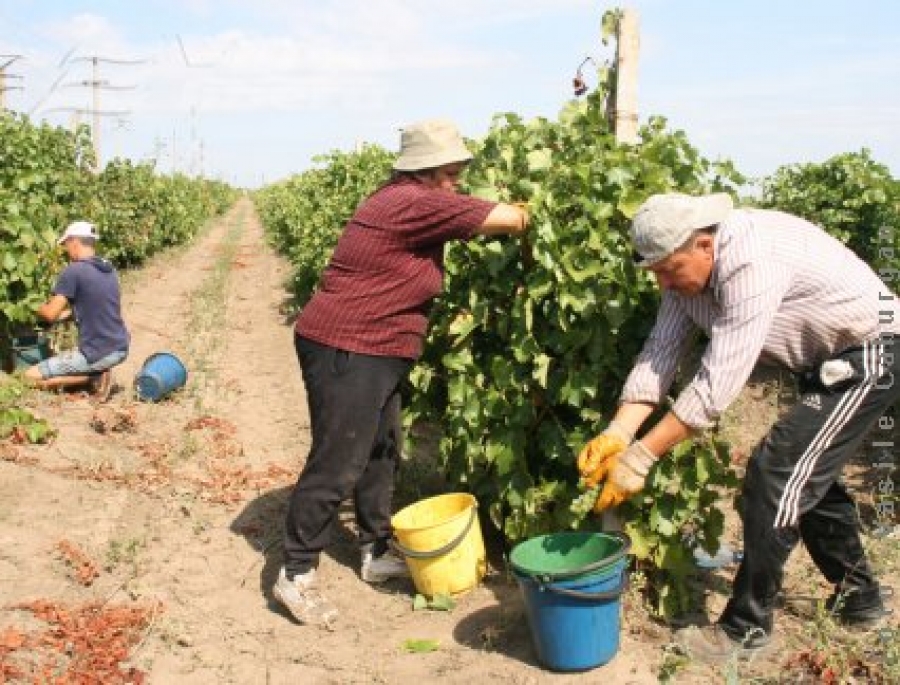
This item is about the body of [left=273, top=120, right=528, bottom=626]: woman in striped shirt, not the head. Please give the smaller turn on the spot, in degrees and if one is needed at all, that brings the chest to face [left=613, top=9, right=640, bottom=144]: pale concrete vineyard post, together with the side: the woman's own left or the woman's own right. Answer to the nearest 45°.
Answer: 0° — they already face it

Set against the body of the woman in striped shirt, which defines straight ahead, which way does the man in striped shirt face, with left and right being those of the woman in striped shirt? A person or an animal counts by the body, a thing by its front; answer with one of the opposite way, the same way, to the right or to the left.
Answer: the opposite way

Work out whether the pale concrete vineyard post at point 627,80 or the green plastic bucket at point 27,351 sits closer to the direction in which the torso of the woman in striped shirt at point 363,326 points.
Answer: the pale concrete vineyard post

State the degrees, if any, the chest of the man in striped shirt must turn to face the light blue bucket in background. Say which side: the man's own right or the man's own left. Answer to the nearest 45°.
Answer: approximately 45° to the man's own right

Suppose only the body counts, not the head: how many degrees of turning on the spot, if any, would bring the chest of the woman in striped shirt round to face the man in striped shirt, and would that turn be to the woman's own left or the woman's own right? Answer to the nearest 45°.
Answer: approximately 45° to the woman's own right

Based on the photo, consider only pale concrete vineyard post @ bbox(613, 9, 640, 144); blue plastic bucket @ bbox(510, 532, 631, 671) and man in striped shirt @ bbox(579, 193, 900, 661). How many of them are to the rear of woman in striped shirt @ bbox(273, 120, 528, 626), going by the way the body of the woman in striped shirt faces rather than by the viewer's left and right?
0

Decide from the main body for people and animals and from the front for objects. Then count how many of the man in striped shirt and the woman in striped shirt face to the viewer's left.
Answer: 1

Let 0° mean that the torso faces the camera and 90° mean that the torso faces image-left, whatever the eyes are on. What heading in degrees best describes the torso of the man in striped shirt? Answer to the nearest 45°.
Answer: approximately 90°

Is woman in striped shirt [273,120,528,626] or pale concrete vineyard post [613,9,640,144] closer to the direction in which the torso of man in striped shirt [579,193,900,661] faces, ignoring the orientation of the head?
the woman in striped shirt

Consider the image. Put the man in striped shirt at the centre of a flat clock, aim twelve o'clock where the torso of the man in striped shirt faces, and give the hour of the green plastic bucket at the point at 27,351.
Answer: The green plastic bucket is roughly at 1 o'clock from the man in striped shirt.

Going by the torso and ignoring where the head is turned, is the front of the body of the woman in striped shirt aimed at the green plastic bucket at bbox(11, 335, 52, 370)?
no

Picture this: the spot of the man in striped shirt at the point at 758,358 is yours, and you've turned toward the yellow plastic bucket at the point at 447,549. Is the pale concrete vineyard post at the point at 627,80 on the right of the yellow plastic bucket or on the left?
right

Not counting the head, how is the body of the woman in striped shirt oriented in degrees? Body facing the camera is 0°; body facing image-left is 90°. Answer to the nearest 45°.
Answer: approximately 270°

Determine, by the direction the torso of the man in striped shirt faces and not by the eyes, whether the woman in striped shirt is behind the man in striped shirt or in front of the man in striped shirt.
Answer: in front
